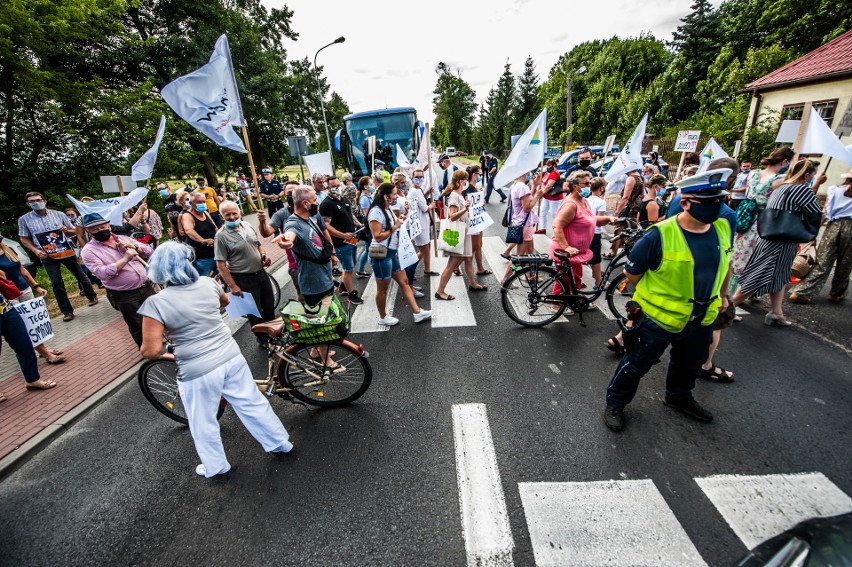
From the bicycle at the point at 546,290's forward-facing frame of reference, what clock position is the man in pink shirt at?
The man in pink shirt is roughly at 5 o'clock from the bicycle.

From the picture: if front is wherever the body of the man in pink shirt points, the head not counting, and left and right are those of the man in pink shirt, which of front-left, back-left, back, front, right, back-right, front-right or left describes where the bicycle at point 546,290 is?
front

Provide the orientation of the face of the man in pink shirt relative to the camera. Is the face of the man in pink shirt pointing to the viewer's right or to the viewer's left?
to the viewer's right

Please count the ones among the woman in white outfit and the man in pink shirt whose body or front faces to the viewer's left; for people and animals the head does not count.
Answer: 0

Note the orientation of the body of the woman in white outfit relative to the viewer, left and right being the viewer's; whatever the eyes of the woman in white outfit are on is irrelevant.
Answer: facing away from the viewer

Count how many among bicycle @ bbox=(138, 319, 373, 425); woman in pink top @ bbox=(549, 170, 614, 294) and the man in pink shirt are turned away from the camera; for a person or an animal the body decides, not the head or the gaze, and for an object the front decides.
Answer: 0

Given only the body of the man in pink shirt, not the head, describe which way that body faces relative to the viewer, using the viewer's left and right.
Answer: facing the viewer and to the right of the viewer

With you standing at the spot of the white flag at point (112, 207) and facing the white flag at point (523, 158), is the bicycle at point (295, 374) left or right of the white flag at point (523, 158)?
right

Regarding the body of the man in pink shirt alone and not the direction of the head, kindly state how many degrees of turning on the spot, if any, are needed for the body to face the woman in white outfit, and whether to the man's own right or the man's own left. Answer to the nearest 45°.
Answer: approximately 45° to the man's own right

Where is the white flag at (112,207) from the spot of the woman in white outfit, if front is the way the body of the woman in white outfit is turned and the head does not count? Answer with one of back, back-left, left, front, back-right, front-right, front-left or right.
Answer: front

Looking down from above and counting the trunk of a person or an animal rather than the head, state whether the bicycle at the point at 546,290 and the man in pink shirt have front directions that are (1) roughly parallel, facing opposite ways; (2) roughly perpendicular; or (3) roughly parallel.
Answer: roughly parallel

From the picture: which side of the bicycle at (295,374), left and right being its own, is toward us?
left
